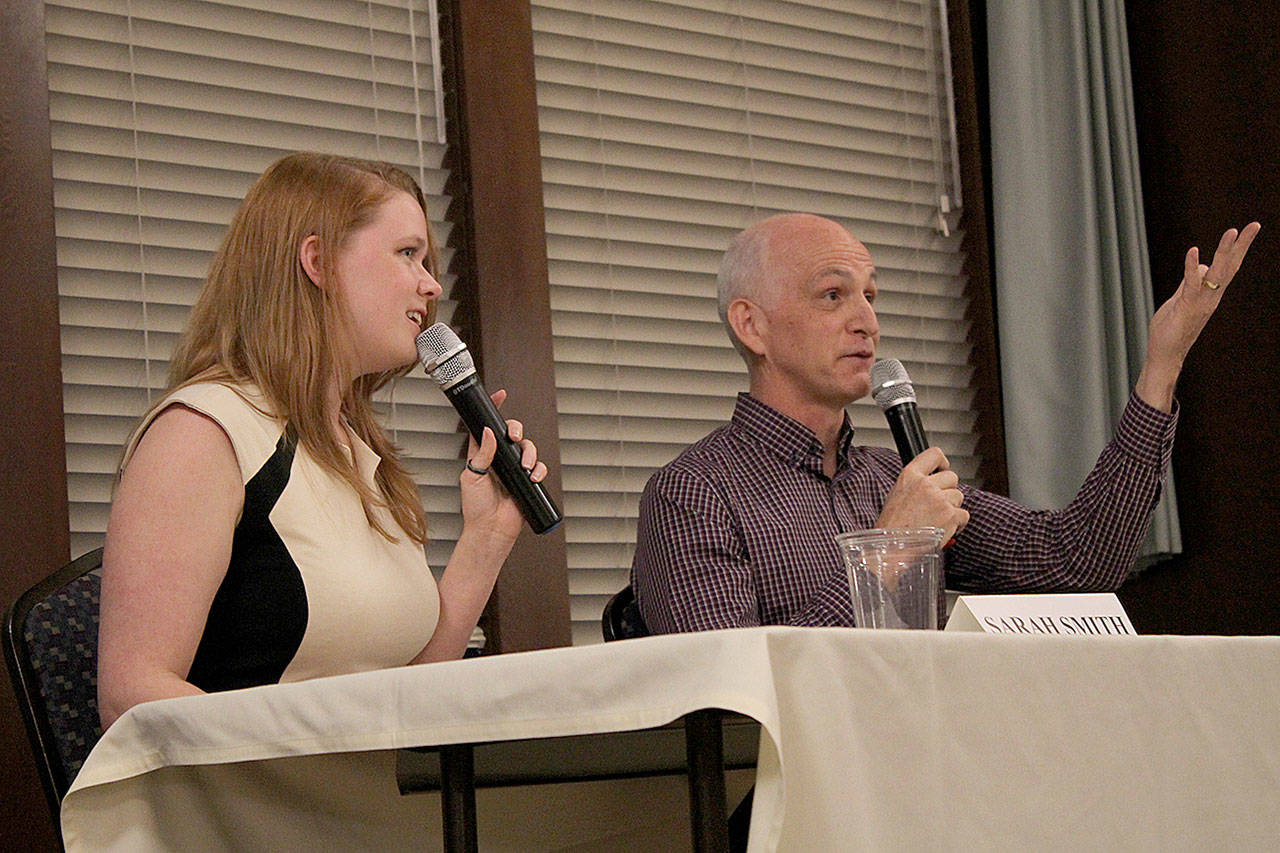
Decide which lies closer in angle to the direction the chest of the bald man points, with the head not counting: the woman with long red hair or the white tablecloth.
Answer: the white tablecloth

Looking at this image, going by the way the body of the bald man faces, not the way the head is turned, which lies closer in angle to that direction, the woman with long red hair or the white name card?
the white name card

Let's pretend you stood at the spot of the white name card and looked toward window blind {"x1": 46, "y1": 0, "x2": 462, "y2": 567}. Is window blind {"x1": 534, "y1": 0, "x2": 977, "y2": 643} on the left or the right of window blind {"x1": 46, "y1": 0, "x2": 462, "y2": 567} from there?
right

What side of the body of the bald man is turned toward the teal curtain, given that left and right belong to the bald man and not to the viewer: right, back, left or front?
left

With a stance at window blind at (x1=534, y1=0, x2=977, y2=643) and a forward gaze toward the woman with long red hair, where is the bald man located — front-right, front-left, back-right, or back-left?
front-left

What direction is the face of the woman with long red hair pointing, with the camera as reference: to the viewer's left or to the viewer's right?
to the viewer's right

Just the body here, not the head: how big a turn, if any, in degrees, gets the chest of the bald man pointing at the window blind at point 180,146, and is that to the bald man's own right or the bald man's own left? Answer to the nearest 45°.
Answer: approximately 135° to the bald man's own right

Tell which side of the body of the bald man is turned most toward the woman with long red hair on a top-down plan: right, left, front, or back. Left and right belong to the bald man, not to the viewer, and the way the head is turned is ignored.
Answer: right

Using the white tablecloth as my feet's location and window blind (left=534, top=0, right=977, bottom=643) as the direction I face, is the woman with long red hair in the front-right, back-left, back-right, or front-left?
front-left

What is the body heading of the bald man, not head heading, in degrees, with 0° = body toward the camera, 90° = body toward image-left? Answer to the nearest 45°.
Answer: approximately 315°

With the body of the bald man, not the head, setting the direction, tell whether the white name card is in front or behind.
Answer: in front
